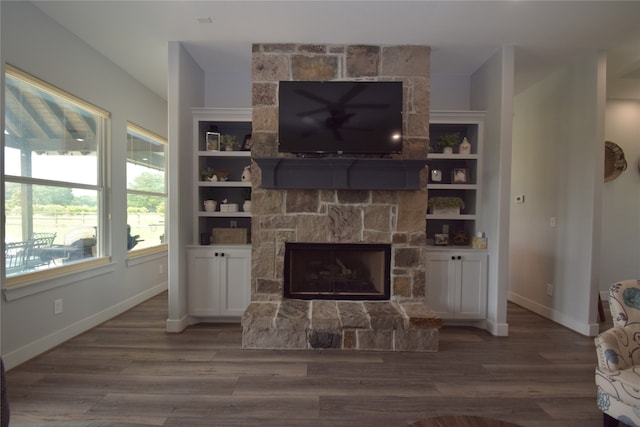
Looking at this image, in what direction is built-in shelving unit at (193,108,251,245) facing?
toward the camera

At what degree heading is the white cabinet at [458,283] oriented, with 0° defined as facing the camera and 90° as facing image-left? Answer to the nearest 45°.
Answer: approximately 0°

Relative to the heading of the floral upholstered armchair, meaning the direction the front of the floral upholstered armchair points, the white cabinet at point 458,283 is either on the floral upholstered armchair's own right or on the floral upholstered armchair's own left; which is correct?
on the floral upholstered armchair's own right

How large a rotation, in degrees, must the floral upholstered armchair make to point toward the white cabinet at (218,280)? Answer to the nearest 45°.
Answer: approximately 45° to its right

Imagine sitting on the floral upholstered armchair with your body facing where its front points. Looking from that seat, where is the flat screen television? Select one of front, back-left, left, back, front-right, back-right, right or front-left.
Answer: front-right

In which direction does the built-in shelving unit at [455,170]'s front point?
toward the camera

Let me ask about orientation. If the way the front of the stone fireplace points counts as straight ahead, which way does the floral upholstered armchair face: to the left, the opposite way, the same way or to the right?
to the right

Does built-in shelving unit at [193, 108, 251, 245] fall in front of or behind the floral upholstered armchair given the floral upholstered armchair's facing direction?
in front

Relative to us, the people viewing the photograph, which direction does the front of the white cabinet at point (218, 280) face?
facing the viewer

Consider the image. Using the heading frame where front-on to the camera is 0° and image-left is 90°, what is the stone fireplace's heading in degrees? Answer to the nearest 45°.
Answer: approximately 0°

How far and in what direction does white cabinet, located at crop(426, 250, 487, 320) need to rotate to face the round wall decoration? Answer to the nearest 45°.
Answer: approximately 135° to its left

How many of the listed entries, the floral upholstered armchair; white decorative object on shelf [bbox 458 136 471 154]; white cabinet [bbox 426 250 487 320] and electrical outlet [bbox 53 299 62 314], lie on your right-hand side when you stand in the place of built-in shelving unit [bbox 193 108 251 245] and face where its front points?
1

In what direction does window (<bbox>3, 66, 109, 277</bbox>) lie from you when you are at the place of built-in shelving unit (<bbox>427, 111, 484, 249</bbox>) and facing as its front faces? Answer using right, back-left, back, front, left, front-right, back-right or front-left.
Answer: front-right

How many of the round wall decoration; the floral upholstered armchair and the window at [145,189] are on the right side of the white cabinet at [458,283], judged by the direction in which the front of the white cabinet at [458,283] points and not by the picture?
1
